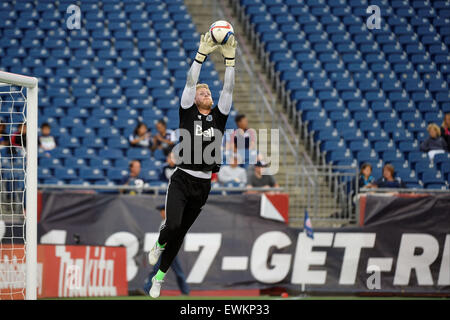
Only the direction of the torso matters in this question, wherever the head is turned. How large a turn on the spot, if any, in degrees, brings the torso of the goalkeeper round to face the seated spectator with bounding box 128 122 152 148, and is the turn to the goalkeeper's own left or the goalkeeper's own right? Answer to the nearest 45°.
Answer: approximately 180°

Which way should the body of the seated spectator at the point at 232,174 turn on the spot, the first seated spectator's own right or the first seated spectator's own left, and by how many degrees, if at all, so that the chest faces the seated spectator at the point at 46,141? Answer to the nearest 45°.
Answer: approximately 90° to the first seated spectator's own right

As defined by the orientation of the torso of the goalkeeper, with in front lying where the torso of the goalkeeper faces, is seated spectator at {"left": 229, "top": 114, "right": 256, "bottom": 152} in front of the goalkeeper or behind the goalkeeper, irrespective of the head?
behind

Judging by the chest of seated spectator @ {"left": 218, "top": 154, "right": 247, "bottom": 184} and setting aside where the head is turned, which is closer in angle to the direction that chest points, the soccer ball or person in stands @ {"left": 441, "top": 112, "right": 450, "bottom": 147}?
the soccer ball

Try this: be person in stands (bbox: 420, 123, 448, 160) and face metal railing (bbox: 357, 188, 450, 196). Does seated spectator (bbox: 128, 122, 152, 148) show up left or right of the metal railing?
right

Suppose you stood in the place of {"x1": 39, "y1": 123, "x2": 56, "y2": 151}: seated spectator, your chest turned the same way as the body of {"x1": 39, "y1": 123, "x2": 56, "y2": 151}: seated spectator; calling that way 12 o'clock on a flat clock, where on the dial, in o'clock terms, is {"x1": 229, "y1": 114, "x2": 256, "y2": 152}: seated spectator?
{"x1": 229, "y1": 114, "x2": 256, "y2": 152}: seated spectator is roughly at 10 o'clock from {"x1": 39, "y1": 123, "x2": 56, "y2": 151}: seated spectator.

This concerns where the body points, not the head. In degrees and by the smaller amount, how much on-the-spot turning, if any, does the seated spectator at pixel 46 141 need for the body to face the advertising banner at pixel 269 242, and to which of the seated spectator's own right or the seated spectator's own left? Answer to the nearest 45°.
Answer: approximately 45° to the seated spectator's own left

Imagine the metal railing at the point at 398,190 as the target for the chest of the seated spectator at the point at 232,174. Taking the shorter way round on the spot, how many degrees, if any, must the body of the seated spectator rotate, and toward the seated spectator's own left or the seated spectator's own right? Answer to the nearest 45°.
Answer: approximately 90° to the seated spectator's own left

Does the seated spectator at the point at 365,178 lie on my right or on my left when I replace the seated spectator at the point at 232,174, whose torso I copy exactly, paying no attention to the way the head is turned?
on my left

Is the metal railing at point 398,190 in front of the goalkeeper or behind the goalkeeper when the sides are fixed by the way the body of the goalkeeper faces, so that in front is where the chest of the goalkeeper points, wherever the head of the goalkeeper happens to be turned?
behind
